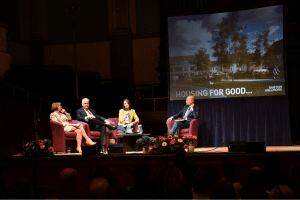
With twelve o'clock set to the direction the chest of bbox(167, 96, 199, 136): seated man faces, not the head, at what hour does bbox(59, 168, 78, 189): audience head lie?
The audience head is roughly at 11 o'clock from the seated man.

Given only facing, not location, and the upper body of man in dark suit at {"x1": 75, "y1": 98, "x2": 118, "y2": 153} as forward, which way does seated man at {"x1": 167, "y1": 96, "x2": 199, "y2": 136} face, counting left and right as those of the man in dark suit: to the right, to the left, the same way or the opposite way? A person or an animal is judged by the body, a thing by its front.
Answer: to the right

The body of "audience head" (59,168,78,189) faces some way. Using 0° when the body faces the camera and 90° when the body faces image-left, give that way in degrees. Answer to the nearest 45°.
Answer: approximately 180°

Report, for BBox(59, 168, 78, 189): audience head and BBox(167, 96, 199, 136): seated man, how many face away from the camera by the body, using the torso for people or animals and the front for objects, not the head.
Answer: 1

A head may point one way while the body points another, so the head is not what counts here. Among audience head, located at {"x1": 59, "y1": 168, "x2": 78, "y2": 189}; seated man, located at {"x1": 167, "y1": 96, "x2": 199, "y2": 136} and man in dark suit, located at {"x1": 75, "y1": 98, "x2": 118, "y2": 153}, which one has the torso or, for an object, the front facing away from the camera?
the audience head

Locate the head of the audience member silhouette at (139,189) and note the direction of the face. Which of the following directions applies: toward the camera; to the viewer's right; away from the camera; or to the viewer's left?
away from the camera

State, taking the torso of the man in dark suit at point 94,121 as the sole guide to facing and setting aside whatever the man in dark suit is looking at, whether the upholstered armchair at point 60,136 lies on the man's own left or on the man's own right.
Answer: on the man's own right

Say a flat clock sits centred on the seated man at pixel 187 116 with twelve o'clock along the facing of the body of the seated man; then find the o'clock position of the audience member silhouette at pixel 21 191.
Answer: The audience member silhouette is roughly at 11 o'clock from the seated man.

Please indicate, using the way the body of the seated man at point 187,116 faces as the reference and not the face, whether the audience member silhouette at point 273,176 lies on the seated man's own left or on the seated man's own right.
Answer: on the seated man's own left

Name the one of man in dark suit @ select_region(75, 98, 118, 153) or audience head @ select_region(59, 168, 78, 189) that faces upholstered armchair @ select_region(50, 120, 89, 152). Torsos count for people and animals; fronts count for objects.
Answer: the audience head

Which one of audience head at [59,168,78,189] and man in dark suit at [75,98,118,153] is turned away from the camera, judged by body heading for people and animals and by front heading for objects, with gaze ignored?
the audience head

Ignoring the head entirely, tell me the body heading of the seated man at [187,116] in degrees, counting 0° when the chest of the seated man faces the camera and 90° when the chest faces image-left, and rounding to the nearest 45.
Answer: approximately 45°

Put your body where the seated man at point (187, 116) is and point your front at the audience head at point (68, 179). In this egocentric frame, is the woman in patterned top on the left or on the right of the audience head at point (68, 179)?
right
